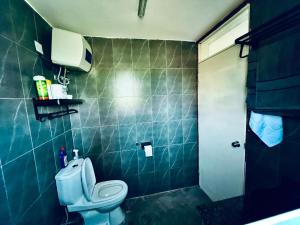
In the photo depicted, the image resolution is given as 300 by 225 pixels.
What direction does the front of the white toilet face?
to the viewer's right

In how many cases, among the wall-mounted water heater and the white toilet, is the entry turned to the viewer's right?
2

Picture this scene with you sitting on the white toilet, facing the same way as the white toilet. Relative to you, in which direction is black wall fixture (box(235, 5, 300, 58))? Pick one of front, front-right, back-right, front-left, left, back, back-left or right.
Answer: front-right

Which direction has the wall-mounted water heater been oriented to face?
to the viewer's right

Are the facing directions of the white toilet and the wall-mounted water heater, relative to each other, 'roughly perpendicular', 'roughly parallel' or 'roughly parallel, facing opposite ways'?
roughly parallel

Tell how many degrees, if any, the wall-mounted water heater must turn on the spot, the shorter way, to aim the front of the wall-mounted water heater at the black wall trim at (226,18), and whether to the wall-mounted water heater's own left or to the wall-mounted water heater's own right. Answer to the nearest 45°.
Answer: approximately 45° to the wall-mounted water heater's own right

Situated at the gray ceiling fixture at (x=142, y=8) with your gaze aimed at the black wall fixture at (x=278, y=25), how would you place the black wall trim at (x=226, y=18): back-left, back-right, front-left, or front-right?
front-left
